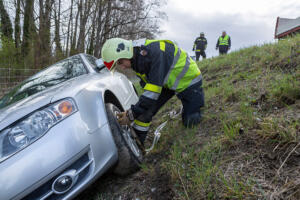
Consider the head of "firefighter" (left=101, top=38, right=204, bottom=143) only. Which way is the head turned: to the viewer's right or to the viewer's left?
to the viewer's left

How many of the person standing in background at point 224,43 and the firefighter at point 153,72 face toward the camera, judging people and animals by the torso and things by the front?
1

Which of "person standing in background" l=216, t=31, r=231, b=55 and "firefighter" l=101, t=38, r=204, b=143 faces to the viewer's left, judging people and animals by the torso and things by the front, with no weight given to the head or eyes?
the firefighter

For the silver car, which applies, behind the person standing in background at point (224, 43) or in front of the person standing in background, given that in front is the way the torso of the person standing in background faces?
in front

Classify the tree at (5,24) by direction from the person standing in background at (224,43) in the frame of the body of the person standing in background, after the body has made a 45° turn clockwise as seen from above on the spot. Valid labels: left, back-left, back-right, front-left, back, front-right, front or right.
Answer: front

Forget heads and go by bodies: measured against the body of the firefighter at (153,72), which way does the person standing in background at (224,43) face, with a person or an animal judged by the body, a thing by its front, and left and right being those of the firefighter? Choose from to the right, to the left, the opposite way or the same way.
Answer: to the left

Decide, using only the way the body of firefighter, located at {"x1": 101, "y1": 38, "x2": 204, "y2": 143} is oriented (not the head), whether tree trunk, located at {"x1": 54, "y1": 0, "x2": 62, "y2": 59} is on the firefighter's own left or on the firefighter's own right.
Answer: on the firefighter's own right

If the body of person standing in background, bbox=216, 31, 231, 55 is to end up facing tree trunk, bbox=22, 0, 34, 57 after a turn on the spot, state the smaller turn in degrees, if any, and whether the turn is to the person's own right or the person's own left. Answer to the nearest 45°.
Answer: approximately 45° to the person's own right

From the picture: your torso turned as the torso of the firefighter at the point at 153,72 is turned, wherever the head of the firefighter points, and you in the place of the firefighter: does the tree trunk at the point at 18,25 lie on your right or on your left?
on your right

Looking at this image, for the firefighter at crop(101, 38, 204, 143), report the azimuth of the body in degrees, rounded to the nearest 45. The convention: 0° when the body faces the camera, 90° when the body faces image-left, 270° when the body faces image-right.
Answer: approximately 90°

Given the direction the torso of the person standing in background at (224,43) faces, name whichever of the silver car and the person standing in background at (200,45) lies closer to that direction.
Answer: the silver car

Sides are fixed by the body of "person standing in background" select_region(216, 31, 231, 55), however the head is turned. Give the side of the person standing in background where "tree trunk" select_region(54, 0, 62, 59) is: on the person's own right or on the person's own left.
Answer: on the person's own right

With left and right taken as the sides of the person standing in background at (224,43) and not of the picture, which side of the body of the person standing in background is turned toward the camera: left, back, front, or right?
front
